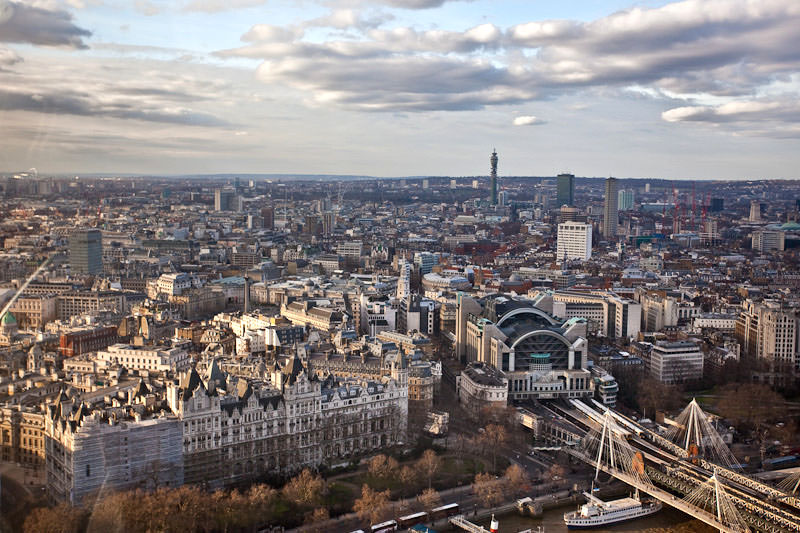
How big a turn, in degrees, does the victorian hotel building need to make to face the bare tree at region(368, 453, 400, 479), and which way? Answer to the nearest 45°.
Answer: approximately 45° to its left

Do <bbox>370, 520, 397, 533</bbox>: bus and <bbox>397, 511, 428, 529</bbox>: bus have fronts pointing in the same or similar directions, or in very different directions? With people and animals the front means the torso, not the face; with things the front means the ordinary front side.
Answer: same or similar directions

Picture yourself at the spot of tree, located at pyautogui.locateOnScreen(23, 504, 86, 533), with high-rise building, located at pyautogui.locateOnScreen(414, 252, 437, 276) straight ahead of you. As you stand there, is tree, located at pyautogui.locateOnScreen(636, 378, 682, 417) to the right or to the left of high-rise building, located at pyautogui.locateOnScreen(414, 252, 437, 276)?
right

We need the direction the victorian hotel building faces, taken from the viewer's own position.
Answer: facing the viewer and to the right of the viewer

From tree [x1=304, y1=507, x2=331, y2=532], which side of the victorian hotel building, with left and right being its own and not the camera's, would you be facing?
front

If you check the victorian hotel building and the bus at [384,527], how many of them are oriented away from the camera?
0

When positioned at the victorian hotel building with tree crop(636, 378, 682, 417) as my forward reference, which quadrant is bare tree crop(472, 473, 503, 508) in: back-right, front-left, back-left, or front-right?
front-right

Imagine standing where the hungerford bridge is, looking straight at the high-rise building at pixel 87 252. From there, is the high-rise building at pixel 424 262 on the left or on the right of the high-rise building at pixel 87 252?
right

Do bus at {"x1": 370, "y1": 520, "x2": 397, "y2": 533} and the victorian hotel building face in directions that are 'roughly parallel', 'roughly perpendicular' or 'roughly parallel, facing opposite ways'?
roughly perpendicular
